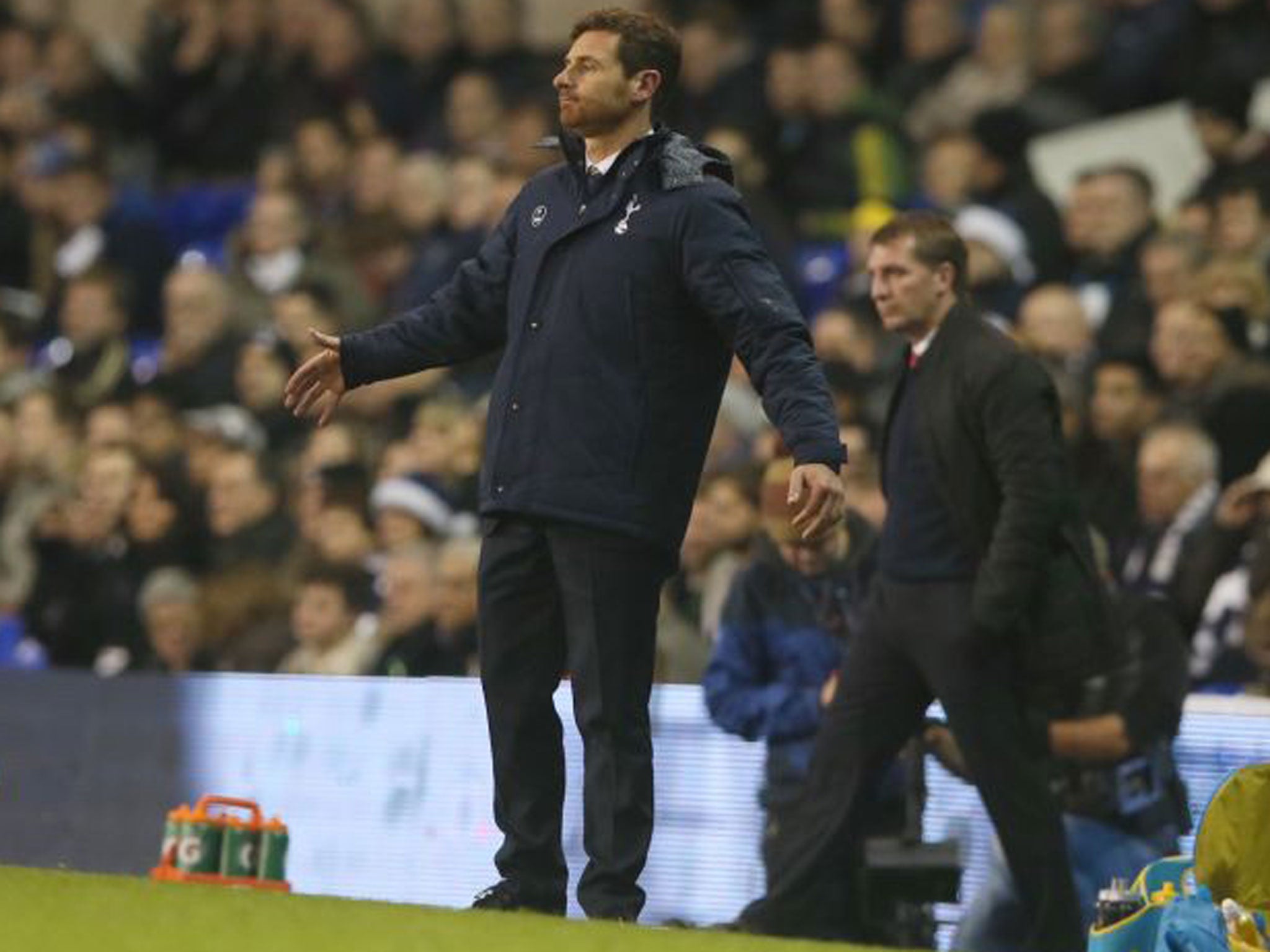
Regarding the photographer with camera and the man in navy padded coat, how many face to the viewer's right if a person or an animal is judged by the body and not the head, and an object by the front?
0

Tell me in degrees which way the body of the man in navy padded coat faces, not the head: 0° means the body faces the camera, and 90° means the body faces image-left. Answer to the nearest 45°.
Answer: approximately 45°

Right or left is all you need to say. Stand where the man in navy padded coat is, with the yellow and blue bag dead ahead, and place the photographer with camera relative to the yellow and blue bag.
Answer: left

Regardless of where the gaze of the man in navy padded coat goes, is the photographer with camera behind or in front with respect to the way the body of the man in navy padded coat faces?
behind

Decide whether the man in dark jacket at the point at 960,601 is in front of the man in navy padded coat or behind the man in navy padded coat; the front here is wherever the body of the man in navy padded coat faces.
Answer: behind

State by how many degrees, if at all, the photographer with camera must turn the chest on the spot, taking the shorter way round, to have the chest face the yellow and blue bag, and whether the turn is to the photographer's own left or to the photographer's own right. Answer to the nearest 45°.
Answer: approximately 90° to the photographer's own left

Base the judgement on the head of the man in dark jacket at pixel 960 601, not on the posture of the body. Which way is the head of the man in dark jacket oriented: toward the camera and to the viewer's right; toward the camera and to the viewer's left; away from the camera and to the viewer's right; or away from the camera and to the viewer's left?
toward the camera and to the viewer's left
